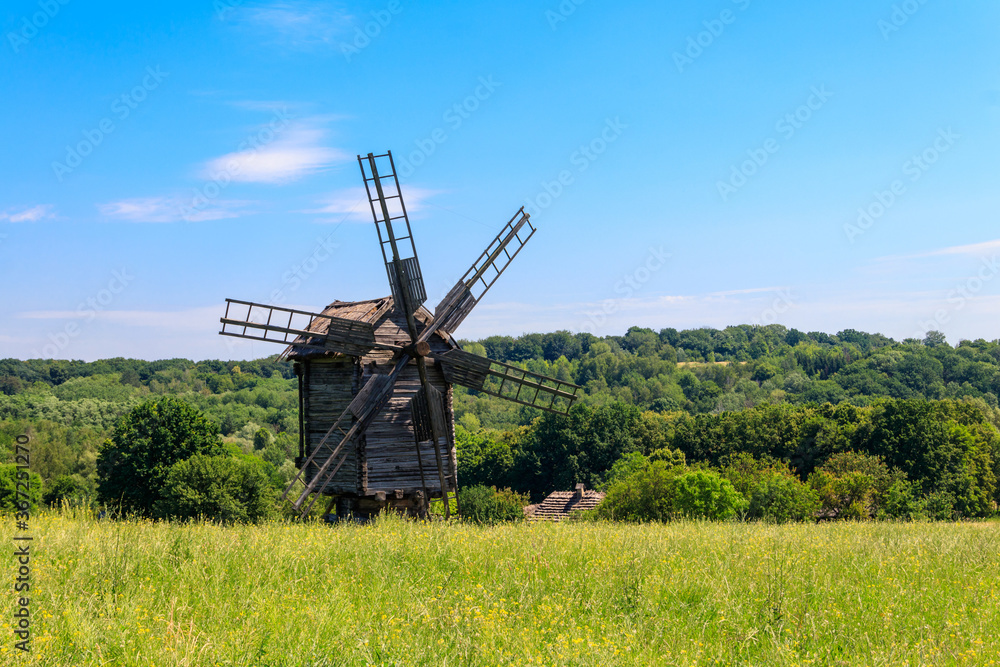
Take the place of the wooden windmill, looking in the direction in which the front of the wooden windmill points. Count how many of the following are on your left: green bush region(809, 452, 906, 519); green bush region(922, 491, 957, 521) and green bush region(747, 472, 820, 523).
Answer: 3

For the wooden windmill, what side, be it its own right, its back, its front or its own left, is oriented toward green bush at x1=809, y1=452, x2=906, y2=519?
left

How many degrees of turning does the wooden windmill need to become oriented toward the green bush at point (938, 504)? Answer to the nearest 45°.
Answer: approximately 90° to its left

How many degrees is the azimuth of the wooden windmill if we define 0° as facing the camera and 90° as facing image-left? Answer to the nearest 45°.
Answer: approximately 315°

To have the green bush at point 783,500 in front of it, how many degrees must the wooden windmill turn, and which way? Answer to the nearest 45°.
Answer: approximately 90° to its left

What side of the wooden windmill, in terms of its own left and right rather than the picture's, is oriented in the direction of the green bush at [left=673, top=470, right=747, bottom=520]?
left

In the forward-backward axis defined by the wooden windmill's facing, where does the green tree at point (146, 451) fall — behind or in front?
behind

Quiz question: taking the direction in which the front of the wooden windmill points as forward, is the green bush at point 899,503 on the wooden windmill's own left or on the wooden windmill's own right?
on the wooden windmill's own left
